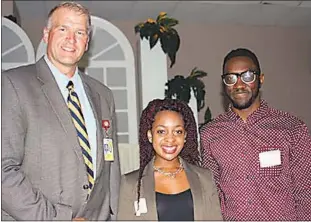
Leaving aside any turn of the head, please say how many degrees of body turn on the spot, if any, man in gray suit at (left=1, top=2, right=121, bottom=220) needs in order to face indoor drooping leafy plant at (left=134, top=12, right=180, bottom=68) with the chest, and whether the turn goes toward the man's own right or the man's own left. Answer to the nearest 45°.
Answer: approximately 90° to the man's own left

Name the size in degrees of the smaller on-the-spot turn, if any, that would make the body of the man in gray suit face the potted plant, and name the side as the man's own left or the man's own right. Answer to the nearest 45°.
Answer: approximately 90° to the man's own left

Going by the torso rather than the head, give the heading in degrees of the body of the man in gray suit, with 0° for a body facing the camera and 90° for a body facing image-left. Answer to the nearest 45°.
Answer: approximately 315°
